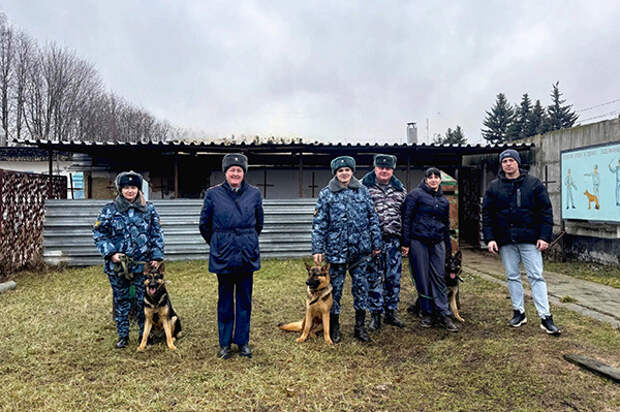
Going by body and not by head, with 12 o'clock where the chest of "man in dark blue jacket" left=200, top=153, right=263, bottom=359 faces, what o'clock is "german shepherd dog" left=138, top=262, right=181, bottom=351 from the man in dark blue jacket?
The german shepherd dog is roughly at 4 o'clock from the man in dark blue jacket.

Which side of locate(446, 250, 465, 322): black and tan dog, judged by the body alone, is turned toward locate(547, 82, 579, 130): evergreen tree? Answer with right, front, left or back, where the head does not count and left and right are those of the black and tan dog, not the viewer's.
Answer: back

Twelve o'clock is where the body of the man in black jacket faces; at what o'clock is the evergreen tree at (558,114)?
The evergreen tree is roughly at 6 o'clock from the man in black jacket.

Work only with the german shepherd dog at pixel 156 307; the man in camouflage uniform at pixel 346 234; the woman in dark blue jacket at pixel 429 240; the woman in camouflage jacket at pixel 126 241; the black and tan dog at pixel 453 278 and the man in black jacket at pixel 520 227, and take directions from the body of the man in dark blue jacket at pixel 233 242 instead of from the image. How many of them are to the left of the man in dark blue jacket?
4

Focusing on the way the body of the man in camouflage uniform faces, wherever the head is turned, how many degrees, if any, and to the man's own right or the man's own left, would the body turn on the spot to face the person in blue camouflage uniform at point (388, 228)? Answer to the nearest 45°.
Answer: approximately 135° to the man's own left

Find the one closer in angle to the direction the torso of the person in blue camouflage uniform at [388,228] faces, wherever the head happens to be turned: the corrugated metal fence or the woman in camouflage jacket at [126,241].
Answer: the woman in camouflage jacket

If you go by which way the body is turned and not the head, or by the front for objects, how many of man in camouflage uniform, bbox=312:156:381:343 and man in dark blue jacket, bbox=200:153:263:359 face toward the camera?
2

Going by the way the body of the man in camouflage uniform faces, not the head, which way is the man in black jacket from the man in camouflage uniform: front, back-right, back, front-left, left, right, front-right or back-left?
left

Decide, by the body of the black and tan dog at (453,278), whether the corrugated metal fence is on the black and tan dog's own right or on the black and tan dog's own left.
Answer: on the black and tan dog's own right

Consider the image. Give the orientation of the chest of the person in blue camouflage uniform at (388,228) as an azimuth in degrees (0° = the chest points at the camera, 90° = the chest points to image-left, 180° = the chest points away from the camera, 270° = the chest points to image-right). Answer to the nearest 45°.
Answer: approximately 0°

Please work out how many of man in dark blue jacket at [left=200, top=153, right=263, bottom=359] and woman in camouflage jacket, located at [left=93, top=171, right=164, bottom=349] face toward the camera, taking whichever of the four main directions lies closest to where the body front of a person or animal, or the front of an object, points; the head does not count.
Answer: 2

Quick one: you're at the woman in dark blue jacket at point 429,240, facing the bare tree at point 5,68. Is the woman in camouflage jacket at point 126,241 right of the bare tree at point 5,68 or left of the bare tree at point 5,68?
left
